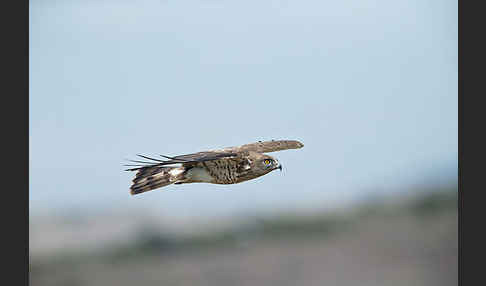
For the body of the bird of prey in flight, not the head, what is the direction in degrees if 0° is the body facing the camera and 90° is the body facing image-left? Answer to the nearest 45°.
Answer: approximately 270°
